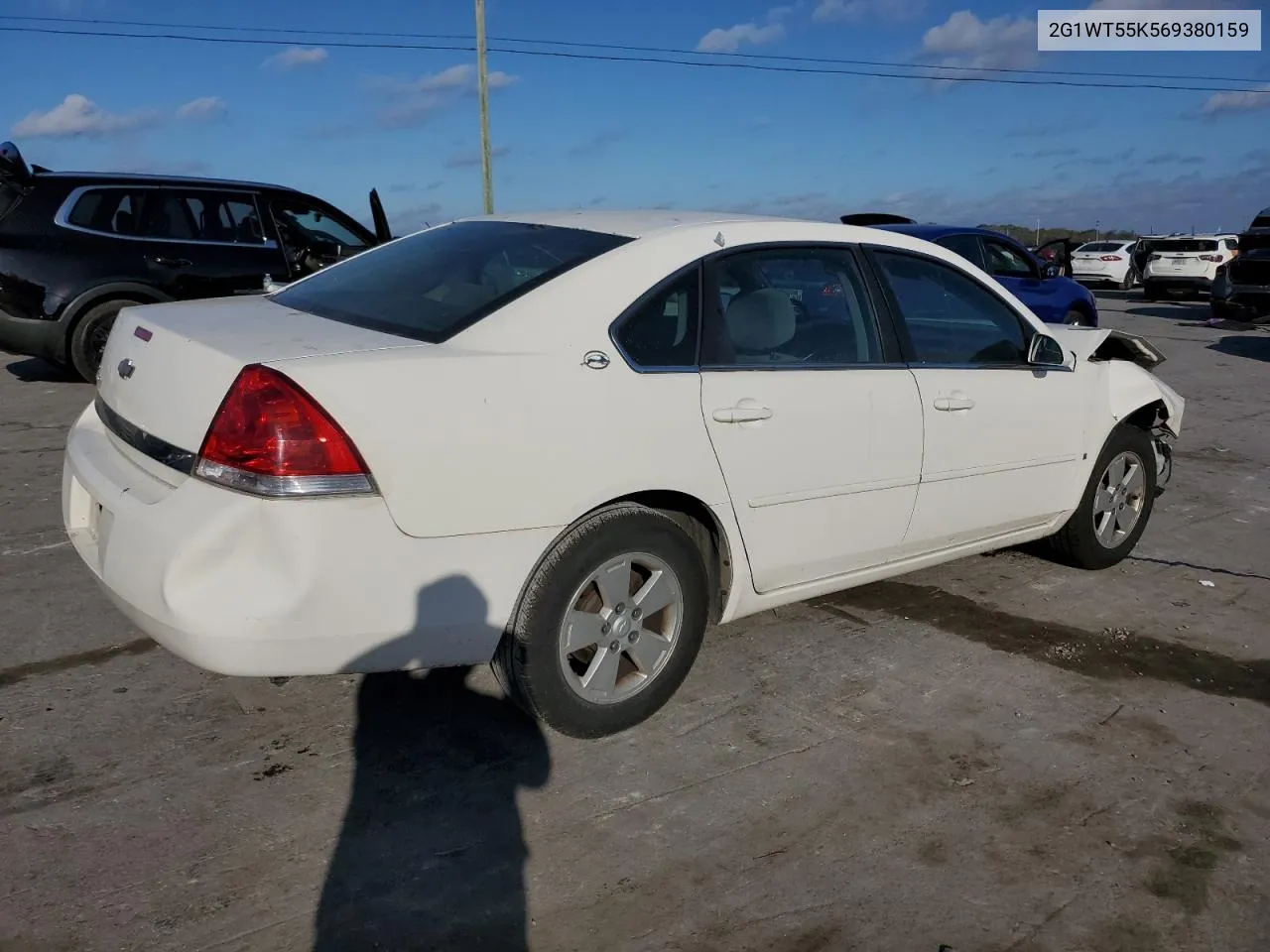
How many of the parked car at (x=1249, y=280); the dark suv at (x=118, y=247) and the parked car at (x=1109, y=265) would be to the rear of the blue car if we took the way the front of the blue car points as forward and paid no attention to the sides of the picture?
1

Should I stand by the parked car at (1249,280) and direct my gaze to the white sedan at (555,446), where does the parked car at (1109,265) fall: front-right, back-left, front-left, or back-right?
back-right

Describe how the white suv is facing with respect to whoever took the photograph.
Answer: facing away from the viewer and to the right of the viewer

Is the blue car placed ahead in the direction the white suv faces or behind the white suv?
behind

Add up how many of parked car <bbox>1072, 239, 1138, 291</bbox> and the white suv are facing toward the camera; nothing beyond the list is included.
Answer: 0

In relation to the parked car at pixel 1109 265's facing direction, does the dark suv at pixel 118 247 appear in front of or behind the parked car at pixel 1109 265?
behind

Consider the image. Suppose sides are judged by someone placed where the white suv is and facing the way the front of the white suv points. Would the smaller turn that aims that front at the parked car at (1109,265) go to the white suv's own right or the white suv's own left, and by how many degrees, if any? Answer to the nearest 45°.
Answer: approximately 45° to the white suv's own left

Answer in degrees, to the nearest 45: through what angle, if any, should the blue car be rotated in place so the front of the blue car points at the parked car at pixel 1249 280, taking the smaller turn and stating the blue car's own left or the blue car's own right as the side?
0° — it already faces it

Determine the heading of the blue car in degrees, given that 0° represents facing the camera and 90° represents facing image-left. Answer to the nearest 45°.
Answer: approximately 225°

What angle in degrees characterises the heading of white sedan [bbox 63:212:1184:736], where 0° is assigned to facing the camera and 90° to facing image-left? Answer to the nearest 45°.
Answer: approximately 225°

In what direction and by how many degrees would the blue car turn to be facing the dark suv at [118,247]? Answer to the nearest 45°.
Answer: approximately 180°
